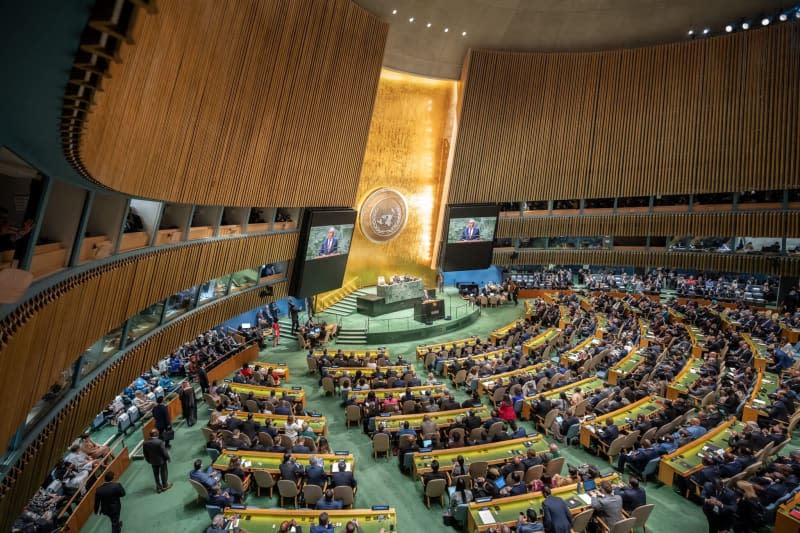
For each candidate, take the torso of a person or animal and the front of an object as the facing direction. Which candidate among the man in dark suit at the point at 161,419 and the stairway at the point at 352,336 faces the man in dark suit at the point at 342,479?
the stairway

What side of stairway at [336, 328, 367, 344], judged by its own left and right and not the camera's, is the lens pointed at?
front

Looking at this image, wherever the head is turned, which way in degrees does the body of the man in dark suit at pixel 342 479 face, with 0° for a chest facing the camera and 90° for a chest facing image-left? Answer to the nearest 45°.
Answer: approximately 180°

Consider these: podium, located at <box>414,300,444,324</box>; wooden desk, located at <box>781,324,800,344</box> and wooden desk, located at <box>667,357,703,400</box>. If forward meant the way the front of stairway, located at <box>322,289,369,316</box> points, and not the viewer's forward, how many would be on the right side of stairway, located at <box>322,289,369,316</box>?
0

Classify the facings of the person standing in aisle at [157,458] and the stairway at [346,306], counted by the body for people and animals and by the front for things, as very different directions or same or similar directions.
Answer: very different directions

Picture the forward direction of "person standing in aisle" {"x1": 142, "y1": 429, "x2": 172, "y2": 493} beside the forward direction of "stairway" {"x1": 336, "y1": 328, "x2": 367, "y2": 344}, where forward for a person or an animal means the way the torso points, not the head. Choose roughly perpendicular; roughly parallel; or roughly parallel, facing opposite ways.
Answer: roughly parallel, facing opposite ways

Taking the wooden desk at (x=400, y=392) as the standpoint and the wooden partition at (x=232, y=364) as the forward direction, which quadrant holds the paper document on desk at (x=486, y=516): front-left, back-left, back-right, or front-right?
back-left

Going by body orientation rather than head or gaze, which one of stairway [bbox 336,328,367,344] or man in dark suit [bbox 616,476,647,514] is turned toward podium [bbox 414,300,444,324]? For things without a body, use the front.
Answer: the man in dark suit

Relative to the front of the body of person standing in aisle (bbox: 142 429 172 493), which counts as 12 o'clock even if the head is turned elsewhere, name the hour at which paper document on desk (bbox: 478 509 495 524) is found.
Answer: The paper document on desk is roughly at 3 o'clock from the person standing in aisle.

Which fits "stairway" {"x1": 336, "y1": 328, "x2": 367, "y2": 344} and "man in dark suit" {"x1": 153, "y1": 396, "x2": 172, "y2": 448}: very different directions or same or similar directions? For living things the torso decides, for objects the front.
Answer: very different directions

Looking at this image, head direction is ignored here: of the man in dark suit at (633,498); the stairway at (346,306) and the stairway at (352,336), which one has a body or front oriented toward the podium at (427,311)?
the man in dark suit

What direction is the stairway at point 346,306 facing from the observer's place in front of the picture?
facing the viewer and to the left of the viewer

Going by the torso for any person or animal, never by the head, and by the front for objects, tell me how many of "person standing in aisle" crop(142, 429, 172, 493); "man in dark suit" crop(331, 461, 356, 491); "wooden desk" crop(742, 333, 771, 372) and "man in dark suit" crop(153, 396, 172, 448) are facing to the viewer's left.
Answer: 1

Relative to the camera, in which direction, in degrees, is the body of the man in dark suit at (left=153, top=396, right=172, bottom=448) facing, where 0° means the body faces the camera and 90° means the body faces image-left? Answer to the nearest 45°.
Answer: approximately 225°

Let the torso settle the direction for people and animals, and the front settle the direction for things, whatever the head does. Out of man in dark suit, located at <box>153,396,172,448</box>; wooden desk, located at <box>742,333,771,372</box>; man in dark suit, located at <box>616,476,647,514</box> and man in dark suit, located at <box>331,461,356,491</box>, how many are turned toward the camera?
0

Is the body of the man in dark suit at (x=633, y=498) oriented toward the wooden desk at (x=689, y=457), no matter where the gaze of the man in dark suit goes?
no

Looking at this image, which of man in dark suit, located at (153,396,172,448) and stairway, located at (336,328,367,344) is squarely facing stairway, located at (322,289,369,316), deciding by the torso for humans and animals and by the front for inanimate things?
the man in dark suit
